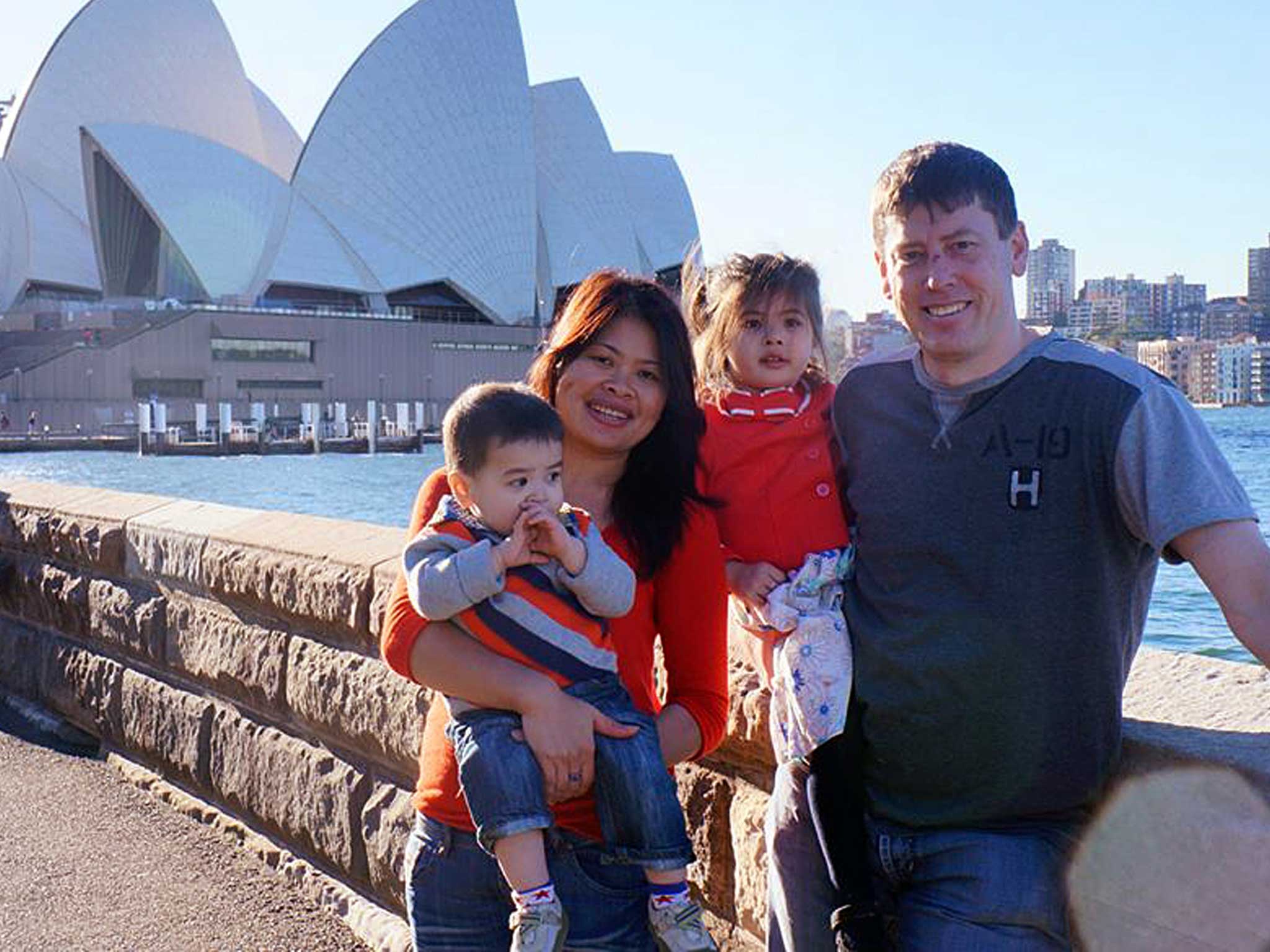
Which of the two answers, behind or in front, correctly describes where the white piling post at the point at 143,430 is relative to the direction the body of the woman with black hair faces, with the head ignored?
behind

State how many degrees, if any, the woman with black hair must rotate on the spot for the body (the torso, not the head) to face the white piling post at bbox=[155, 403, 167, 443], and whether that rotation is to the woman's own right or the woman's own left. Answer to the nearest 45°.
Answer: approximately 180°

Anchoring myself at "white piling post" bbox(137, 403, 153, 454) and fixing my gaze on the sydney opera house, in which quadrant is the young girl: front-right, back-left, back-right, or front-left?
back-right

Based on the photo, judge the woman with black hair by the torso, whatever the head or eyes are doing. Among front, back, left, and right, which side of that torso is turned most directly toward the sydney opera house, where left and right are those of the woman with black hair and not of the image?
back

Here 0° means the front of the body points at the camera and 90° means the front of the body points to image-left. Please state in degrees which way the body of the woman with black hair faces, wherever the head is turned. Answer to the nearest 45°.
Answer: approximately 0°
